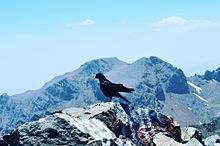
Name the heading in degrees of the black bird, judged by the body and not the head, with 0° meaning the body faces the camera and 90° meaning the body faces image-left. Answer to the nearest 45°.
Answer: approximately 90°
